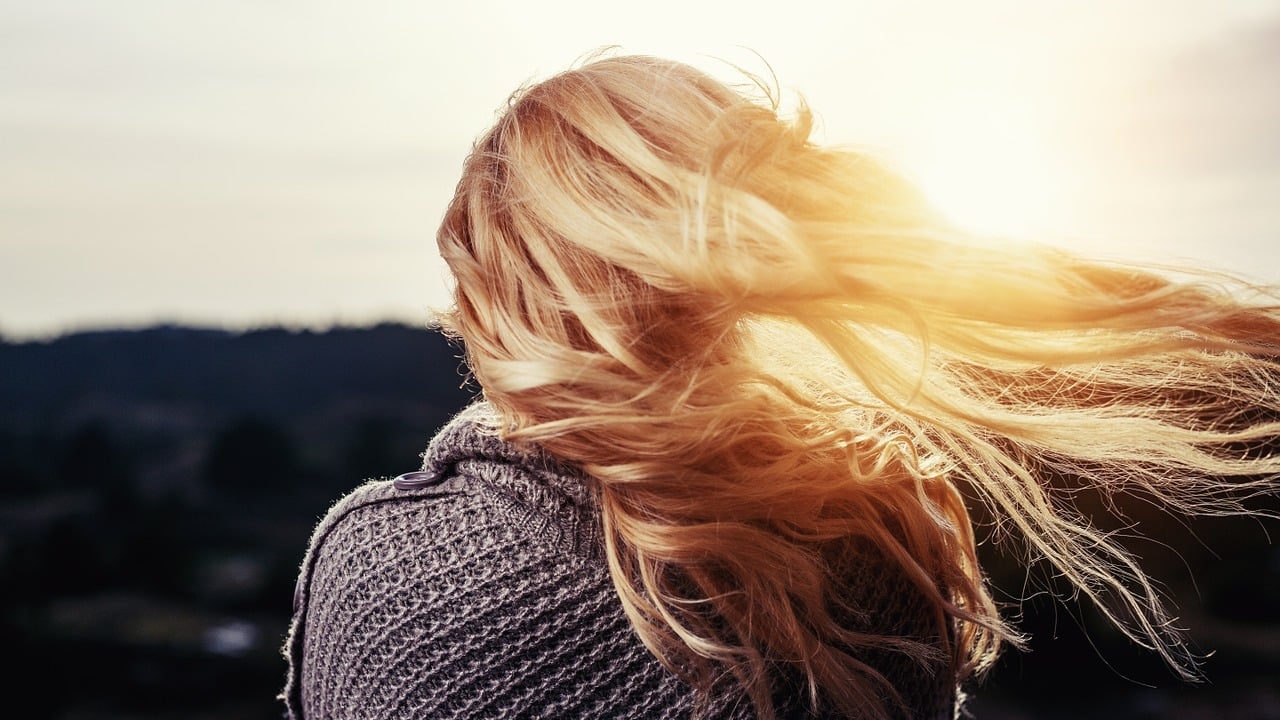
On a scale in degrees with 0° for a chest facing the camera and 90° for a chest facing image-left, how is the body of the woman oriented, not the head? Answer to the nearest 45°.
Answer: approximately 180°
